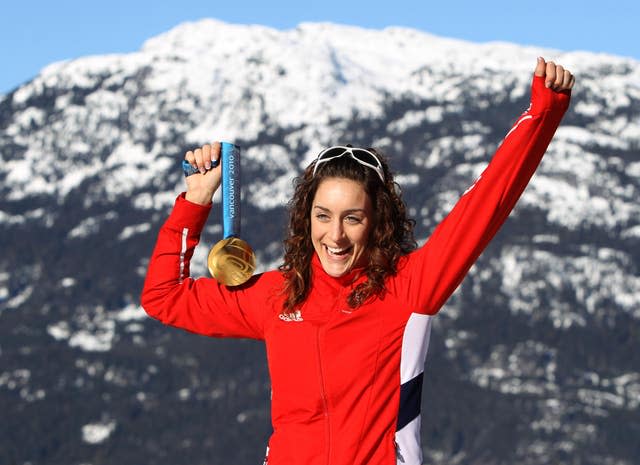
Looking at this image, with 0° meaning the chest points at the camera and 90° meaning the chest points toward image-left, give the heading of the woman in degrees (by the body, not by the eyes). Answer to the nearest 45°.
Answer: approximately 45°
